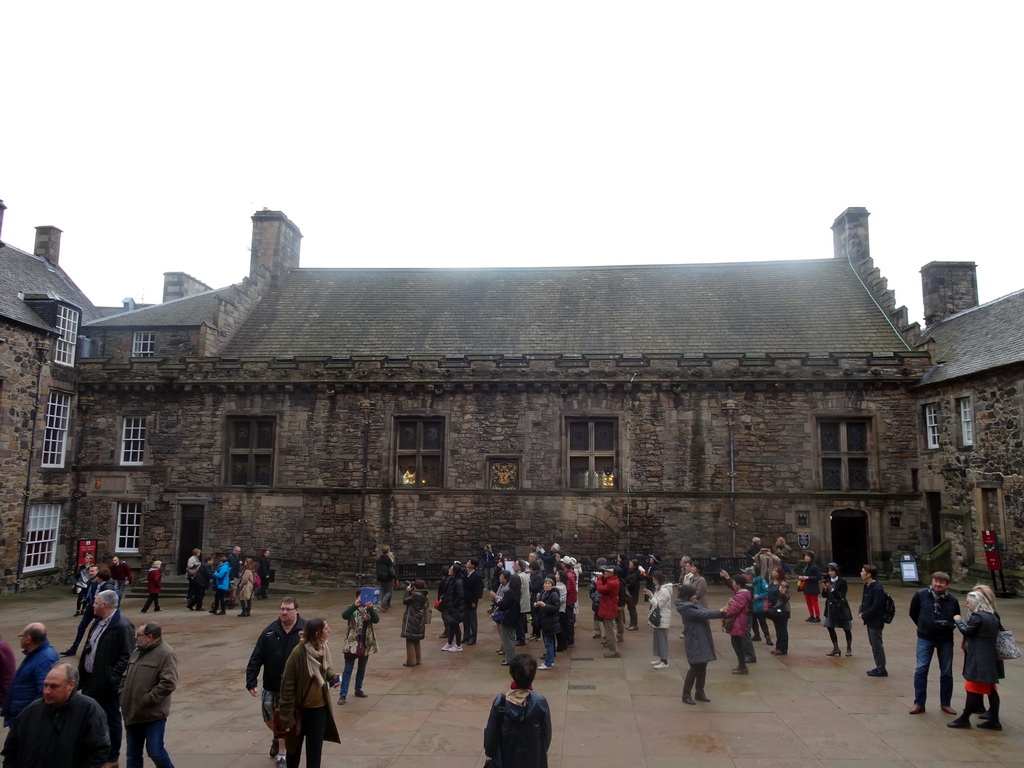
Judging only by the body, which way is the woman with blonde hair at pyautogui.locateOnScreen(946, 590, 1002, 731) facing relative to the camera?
to the viewer's left

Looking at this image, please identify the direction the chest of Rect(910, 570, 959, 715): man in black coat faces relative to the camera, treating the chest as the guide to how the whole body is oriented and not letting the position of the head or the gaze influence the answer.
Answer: toward the camera

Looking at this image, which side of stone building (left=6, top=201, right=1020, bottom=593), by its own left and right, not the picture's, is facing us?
front

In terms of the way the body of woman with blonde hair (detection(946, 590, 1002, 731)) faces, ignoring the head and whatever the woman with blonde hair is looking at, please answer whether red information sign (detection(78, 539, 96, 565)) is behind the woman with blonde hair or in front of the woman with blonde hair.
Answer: in front

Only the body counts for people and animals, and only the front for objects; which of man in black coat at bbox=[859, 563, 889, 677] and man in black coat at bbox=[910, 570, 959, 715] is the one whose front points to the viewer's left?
man in black coat at bbox=[859, 563, 889, 677]

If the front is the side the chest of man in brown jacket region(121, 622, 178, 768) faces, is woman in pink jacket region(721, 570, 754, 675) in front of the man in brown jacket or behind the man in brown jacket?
behind

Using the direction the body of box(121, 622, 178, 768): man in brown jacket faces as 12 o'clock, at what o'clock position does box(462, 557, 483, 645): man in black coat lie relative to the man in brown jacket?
The man in black coat is roughly at 6 o'clock from the man in brown jacket.

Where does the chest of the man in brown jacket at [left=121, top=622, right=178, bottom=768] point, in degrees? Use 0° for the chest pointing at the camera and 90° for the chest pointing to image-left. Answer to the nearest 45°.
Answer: approximately 45°

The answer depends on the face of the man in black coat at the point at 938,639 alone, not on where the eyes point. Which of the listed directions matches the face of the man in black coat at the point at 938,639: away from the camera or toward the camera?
toward the camera

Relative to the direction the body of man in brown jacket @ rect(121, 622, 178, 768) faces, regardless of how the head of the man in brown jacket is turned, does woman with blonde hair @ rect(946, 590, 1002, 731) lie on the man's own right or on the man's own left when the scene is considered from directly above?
on the man's own left

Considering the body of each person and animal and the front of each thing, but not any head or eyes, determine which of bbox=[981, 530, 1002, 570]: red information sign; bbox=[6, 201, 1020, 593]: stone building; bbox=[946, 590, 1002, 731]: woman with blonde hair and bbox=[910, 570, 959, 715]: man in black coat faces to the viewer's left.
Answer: the woman with blonde hair

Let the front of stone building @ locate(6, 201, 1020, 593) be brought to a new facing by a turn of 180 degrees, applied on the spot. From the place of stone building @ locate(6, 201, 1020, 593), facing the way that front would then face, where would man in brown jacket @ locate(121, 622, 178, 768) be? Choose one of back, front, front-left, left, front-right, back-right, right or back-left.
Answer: back

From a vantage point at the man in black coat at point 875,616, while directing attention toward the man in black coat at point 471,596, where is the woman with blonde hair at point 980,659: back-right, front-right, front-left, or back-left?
back-left

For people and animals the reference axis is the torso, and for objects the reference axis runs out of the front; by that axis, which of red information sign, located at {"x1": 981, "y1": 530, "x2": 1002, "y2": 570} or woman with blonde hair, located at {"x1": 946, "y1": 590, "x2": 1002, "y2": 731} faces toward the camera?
the red information sign

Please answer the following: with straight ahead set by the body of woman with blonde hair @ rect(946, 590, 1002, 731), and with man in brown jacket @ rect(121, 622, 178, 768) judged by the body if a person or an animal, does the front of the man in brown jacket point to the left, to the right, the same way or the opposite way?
to the left

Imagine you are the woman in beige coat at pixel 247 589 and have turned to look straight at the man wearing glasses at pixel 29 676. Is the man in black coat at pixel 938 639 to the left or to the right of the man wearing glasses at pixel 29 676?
left

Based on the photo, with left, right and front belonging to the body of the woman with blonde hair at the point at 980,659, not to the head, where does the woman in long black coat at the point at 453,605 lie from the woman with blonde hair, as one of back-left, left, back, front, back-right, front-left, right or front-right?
front

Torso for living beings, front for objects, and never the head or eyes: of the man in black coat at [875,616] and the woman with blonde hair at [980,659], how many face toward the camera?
0

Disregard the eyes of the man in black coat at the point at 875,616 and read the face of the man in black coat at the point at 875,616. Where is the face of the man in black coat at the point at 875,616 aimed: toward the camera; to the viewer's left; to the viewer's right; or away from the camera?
to the viewer's left

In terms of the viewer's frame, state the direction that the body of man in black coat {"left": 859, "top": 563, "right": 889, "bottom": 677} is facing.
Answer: to the viewer's left
